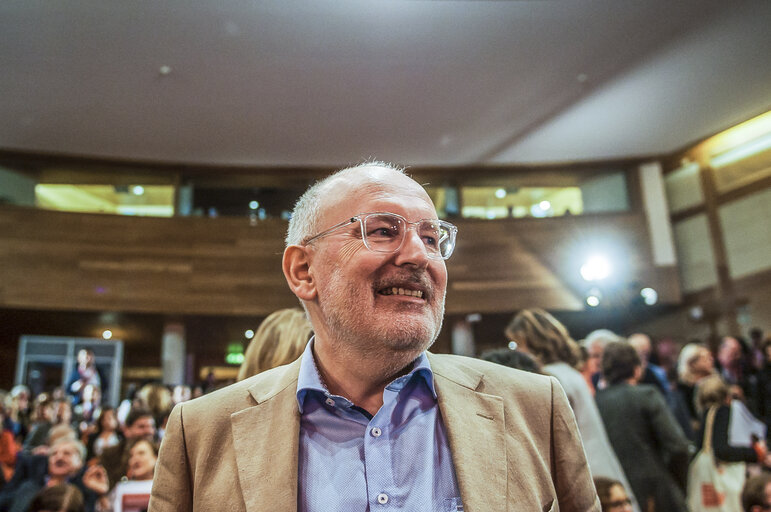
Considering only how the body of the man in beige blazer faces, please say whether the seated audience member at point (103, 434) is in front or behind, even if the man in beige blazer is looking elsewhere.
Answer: behind

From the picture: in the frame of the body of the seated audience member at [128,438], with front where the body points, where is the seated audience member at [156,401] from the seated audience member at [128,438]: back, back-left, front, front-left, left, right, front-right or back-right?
back-left

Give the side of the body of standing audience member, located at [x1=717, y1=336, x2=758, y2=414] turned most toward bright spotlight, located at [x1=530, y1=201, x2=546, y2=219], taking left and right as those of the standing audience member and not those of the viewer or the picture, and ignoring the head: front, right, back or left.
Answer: right
